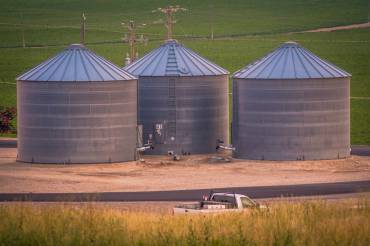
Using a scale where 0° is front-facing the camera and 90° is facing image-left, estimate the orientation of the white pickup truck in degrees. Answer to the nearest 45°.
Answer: approximately 225°
